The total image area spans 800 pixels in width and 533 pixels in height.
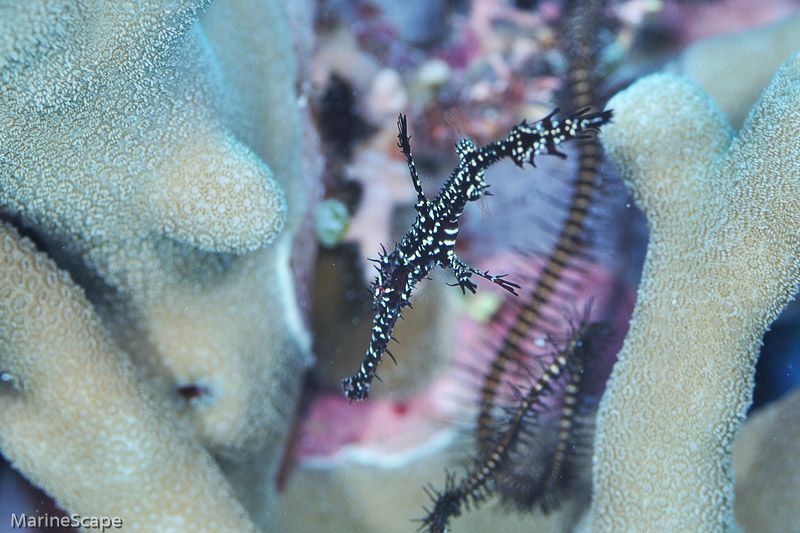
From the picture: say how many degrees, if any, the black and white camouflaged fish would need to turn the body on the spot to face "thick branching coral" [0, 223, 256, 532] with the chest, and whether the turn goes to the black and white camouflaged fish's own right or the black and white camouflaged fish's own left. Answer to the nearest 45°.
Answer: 0° — it already faces it

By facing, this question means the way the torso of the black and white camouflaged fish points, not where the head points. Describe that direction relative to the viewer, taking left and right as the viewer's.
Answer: facing to the left of the viewer

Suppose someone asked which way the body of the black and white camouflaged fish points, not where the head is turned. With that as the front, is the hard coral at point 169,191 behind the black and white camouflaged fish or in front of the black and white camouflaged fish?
in front
